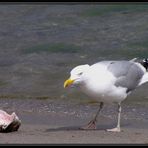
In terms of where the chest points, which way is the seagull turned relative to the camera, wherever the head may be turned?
to the viewer's left
